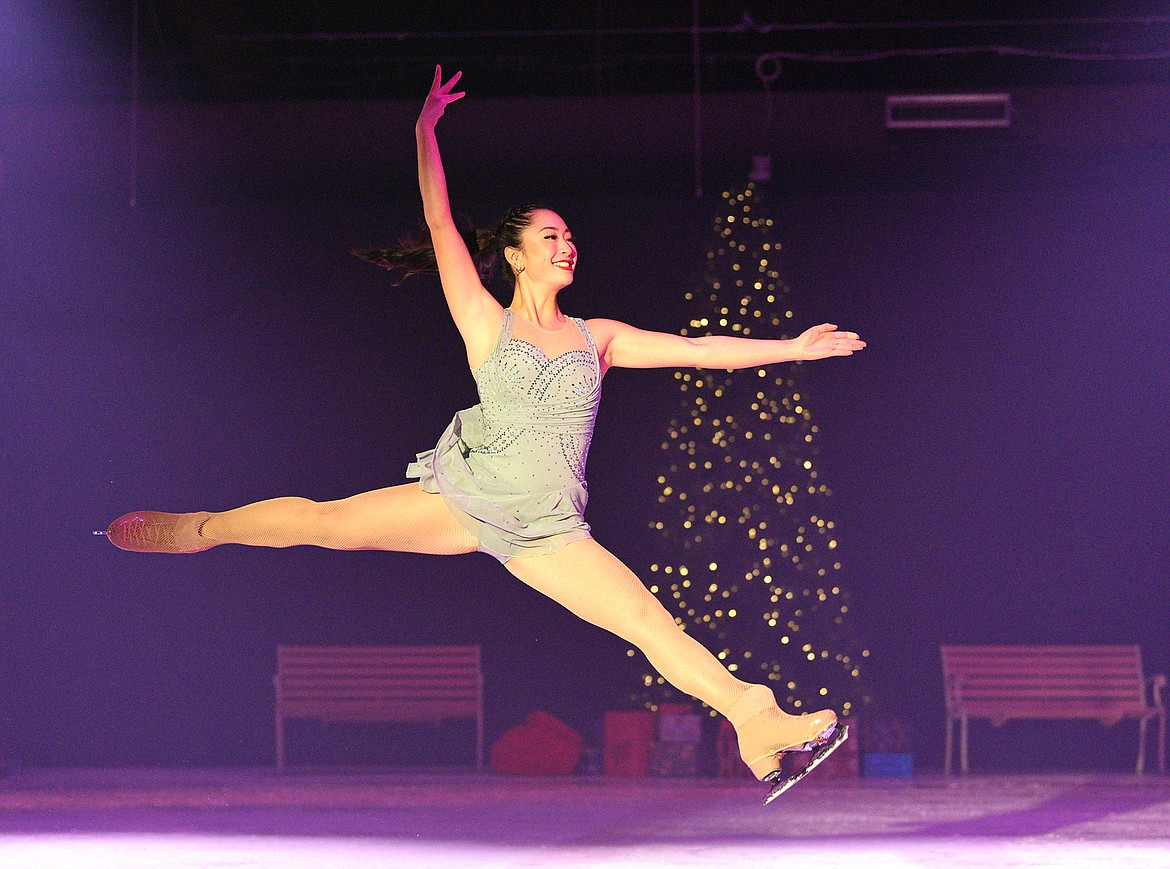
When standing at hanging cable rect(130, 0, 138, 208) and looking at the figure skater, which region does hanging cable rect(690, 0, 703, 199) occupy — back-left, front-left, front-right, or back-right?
front-left

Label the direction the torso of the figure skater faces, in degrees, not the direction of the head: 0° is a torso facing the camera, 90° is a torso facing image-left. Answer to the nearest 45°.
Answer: approximately 315°

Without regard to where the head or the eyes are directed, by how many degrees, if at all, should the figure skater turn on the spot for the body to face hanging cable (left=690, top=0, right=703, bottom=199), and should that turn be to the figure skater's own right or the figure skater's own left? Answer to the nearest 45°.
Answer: approximately 135° to the figure skater's own left

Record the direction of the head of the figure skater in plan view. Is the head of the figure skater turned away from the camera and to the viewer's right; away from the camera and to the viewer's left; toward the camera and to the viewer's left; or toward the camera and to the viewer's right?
toward the camera and to the viewer's right
